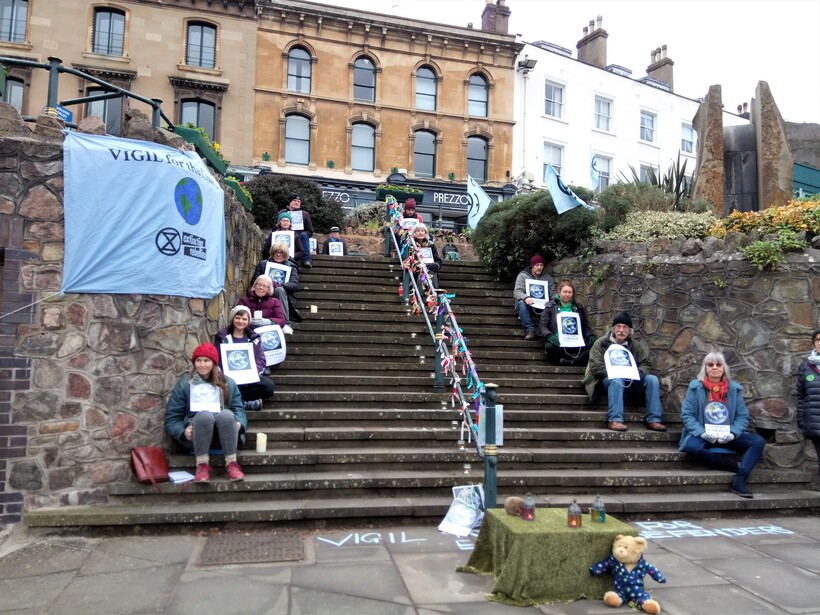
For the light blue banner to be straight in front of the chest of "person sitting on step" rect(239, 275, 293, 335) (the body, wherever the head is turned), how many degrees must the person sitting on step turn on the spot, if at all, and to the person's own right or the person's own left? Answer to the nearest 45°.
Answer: approximately 45° to the person's own right

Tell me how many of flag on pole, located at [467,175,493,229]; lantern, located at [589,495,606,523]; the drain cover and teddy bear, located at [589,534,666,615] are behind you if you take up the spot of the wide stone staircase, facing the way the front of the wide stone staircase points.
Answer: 1

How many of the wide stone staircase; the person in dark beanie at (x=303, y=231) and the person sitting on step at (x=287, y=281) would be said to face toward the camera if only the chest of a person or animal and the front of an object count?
3

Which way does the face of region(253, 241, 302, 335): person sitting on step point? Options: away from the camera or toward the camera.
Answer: toward the camera

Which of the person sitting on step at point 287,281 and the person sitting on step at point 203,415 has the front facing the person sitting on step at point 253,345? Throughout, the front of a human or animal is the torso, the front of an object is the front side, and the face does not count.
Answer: the person sitting on step at point 287,281

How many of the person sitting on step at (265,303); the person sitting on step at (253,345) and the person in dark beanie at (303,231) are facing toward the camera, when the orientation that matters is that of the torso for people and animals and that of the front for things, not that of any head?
3

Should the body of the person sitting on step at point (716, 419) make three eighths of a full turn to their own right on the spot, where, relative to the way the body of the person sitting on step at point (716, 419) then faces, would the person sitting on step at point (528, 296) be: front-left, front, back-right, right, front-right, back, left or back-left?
front

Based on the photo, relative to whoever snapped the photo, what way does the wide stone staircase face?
facing the viewer

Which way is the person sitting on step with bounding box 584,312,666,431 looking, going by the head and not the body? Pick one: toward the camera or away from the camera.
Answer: toward the camera

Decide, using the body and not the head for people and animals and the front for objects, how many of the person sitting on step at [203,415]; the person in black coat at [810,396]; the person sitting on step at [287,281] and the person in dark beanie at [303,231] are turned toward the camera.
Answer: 4

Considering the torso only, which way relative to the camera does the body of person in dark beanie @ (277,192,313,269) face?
toward the camera

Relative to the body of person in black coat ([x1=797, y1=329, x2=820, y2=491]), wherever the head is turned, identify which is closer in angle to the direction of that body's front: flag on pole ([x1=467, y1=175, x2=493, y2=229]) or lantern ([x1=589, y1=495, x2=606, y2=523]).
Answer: the lantern

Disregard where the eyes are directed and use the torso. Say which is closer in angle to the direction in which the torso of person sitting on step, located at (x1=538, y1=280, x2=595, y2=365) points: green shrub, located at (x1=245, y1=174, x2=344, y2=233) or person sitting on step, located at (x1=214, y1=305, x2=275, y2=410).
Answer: the person sitting on step

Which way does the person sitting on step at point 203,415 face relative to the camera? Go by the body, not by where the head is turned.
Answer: toward the camera
